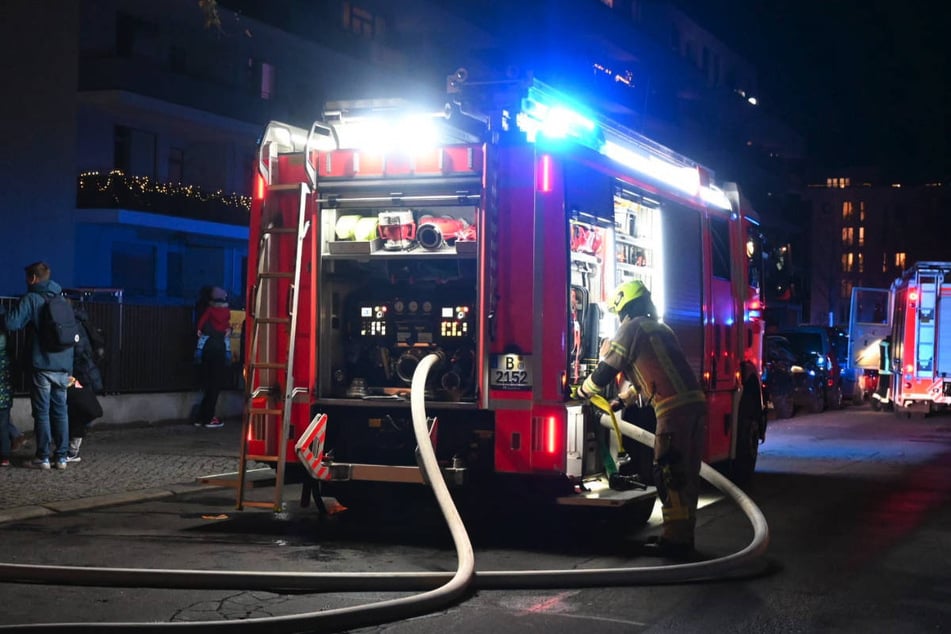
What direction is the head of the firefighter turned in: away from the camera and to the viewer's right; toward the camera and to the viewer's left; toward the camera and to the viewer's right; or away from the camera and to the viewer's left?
away from the camera and to the viewer's left

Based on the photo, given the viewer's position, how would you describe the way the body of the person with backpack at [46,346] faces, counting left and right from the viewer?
facing away from the viewer and to the left of the viewer

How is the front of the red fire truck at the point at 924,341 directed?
away from the camera

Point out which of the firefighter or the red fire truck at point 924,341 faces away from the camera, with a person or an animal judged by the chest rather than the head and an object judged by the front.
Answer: the red fire truck

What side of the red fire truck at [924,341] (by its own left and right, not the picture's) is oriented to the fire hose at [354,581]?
back

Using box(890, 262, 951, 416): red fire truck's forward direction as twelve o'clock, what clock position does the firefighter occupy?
The firefighter is roughly at 6 o'clock from the red fire truck.

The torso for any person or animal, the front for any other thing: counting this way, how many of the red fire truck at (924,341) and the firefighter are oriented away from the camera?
1
